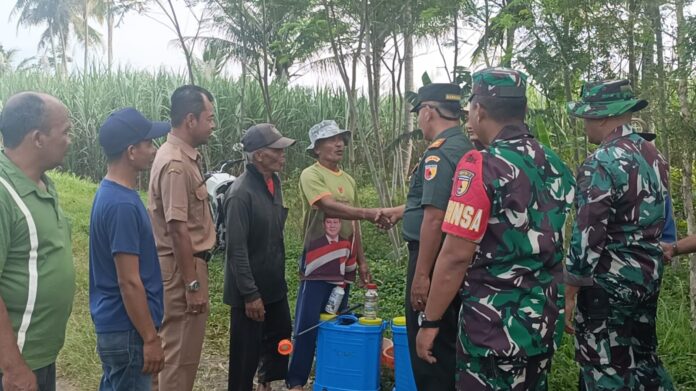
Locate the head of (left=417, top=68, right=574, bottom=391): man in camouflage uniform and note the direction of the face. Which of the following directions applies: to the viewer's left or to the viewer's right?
to the viewer's left

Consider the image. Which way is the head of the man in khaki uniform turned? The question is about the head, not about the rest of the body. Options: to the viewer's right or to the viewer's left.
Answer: to the viewer's right

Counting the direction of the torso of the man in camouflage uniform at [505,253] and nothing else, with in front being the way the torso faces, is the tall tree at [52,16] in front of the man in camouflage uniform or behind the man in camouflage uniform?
in front

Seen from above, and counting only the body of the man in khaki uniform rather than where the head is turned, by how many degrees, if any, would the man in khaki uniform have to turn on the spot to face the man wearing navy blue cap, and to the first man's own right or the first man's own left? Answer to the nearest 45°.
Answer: approximately 90° to the first man's own right

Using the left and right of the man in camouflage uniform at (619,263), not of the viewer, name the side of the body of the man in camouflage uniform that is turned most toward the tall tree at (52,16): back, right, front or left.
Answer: front

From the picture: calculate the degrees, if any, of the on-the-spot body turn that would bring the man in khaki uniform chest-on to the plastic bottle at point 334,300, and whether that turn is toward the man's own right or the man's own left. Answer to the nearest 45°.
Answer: approximately 45° to the man's own left

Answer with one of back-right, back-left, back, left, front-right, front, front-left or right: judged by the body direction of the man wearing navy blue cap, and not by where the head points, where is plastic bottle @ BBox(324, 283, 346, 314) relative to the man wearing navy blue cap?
front-left

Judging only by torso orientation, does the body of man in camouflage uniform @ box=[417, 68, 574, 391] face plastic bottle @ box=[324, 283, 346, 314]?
yes

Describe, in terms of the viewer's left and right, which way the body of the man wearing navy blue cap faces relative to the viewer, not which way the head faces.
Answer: facing to the right of the viewer

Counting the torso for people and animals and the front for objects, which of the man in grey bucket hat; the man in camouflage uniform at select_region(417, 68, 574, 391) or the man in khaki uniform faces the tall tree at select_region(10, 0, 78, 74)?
the man in camouflage uniform

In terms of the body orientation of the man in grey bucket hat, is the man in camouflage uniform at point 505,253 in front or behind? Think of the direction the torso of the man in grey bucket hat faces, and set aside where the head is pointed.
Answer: in front

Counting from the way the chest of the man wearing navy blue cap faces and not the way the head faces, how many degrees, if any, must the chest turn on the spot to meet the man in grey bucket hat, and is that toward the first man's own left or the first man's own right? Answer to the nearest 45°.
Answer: approximately 45° to the first man's own left

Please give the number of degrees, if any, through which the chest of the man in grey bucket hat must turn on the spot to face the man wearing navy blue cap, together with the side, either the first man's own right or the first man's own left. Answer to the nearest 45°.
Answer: approximately 90° to the first man's own right

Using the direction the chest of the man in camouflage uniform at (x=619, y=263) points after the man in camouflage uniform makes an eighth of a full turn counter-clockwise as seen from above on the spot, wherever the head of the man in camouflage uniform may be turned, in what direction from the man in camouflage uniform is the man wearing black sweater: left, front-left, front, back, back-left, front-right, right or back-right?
front
